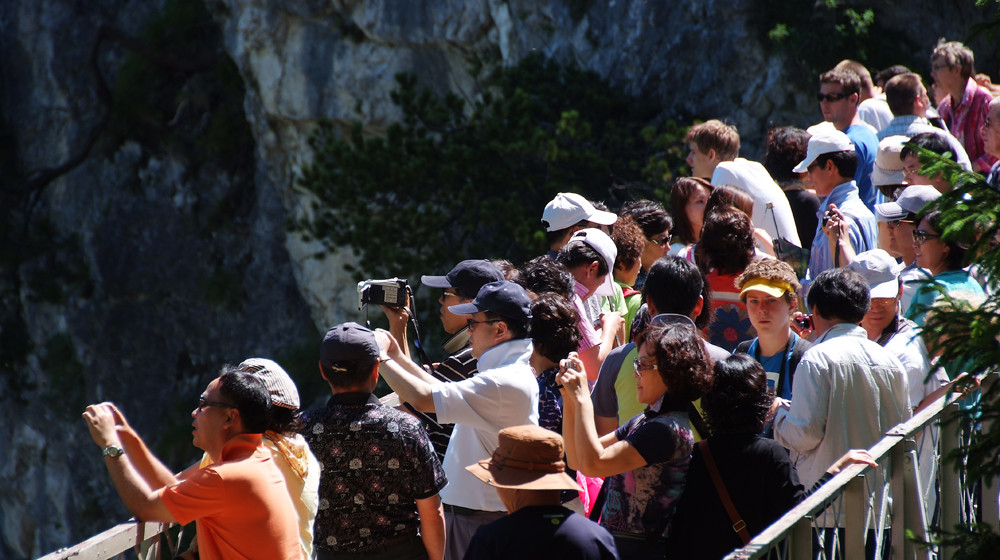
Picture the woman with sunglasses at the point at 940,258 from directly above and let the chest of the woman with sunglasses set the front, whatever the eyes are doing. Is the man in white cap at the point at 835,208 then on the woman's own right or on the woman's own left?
on the woman's own right

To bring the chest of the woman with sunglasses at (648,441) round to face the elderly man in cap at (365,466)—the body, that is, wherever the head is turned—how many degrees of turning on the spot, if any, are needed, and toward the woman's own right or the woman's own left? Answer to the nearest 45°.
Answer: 0° — they already face them

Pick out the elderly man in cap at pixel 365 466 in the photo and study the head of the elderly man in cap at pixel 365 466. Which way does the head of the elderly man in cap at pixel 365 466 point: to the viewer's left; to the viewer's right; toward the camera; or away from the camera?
away from the camera

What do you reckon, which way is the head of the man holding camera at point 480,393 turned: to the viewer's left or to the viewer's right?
to the viewer's left

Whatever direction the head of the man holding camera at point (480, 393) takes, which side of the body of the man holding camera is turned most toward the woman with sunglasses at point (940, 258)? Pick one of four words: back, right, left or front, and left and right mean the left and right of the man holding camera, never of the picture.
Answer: back

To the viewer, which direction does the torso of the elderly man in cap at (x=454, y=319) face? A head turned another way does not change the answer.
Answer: to the viewer's left

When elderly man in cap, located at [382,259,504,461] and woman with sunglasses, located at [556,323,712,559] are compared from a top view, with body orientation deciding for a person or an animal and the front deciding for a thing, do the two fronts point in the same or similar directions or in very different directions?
same or similar directions

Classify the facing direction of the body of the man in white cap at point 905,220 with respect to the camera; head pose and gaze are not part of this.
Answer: to the viewer's left

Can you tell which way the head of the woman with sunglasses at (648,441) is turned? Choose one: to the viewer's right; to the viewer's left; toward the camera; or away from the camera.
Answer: to the viewer's left

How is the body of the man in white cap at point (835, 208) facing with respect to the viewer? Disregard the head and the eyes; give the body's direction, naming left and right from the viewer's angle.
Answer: facing to the left of the viewer

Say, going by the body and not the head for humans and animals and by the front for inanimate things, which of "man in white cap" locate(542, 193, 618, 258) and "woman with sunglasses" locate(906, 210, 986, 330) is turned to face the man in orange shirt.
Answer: the woman with sunglasses

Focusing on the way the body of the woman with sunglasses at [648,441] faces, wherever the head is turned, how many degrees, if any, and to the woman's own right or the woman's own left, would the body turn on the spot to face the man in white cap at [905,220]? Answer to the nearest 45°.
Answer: approximately 135° to the woman's own right

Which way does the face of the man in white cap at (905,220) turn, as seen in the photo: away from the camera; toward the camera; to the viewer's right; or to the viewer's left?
to the viewer's left

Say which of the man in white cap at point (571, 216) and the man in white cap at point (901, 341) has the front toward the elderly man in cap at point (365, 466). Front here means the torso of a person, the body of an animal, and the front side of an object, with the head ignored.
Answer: the man in white cap at point (901, 341)

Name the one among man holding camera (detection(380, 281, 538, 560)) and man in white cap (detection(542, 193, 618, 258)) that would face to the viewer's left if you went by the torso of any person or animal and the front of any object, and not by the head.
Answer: the man holding camera
